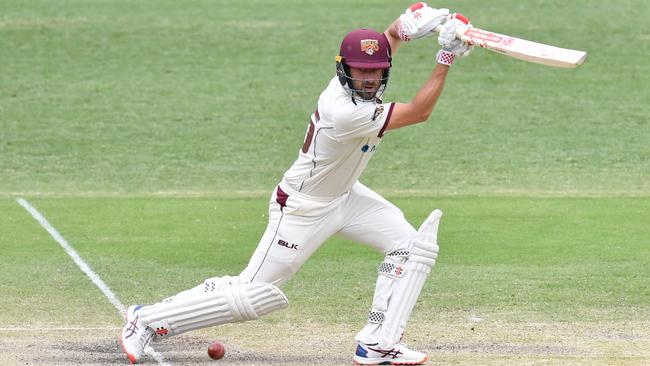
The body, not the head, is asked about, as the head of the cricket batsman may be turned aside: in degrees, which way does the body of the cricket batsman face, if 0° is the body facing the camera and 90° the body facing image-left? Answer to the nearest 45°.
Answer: approximately 270°
